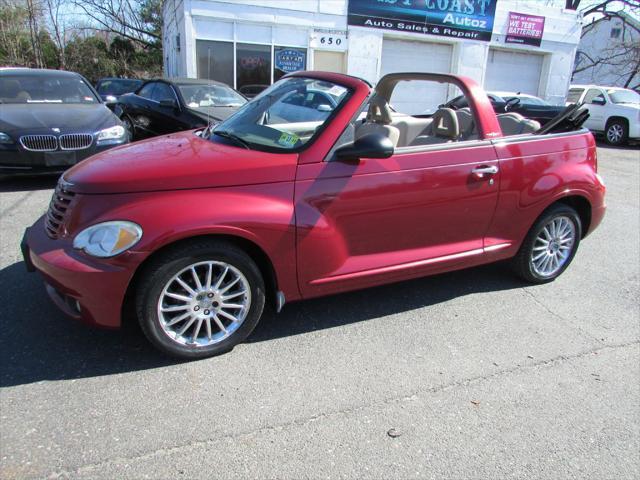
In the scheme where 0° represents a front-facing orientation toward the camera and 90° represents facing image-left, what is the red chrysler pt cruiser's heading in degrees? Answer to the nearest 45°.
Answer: approximately 45°

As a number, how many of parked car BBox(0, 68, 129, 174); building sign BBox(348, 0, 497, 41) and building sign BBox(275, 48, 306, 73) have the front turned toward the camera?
3

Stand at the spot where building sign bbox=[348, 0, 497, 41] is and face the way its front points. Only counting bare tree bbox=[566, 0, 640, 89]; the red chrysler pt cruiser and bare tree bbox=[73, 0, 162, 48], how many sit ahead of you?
1

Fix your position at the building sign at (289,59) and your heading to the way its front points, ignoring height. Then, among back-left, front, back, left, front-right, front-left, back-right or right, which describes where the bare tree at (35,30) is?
back-right

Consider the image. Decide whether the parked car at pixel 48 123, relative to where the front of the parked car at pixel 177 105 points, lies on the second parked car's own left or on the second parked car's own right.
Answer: on the second parked car's own right

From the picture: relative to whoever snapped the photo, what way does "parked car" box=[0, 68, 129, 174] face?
facing the viewer

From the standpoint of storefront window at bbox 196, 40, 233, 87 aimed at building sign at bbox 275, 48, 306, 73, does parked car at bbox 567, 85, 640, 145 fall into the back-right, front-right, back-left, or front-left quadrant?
front-right

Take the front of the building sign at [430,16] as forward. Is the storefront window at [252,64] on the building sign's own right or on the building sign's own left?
on the building sign's own right

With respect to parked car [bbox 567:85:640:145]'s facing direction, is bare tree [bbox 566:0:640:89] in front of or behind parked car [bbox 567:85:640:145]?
behind

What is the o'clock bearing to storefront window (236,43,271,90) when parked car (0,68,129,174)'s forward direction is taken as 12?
The storefront window is roughly at 7 o'clock from the parked car.

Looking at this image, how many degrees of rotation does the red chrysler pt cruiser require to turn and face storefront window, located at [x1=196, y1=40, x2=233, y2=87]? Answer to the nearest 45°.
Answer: approximately 135° to its right

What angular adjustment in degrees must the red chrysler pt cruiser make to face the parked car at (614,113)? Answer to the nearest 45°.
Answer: approximately 180°

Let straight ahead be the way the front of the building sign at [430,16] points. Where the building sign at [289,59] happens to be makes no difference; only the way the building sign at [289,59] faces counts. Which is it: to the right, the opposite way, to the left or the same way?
the same way

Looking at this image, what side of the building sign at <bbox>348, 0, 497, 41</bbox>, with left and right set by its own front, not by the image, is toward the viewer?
front

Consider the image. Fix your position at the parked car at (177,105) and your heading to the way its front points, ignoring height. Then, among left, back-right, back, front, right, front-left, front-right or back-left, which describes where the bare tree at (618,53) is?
left

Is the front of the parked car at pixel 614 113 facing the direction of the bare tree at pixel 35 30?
no

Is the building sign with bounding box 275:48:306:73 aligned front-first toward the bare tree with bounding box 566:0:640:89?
no
